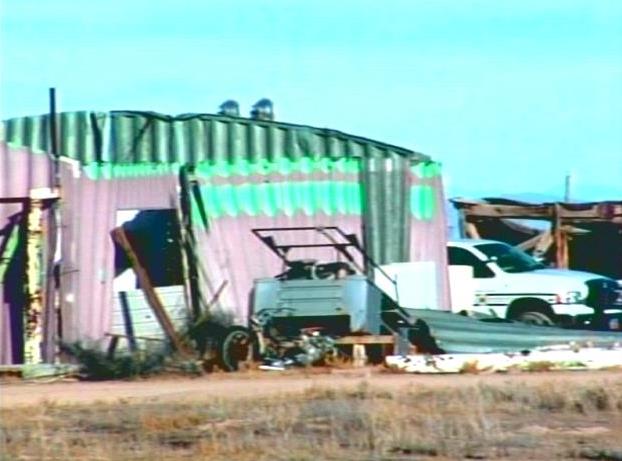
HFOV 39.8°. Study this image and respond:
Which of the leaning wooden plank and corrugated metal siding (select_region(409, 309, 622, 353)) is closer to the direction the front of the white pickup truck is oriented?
the corrugated metal siding

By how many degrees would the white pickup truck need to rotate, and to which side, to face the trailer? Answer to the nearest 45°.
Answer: approximately 90° to its right

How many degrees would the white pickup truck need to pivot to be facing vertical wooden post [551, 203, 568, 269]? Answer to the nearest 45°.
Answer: approximately 135° to its left

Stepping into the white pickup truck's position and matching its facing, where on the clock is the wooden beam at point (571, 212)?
The wooden beam is roughly at 8 o'clock from the white pickup truck.

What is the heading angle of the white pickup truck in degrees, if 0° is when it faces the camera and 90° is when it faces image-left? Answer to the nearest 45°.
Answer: approximately 315°

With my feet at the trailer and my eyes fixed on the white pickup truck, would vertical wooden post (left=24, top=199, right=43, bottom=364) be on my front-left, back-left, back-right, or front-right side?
back-left
